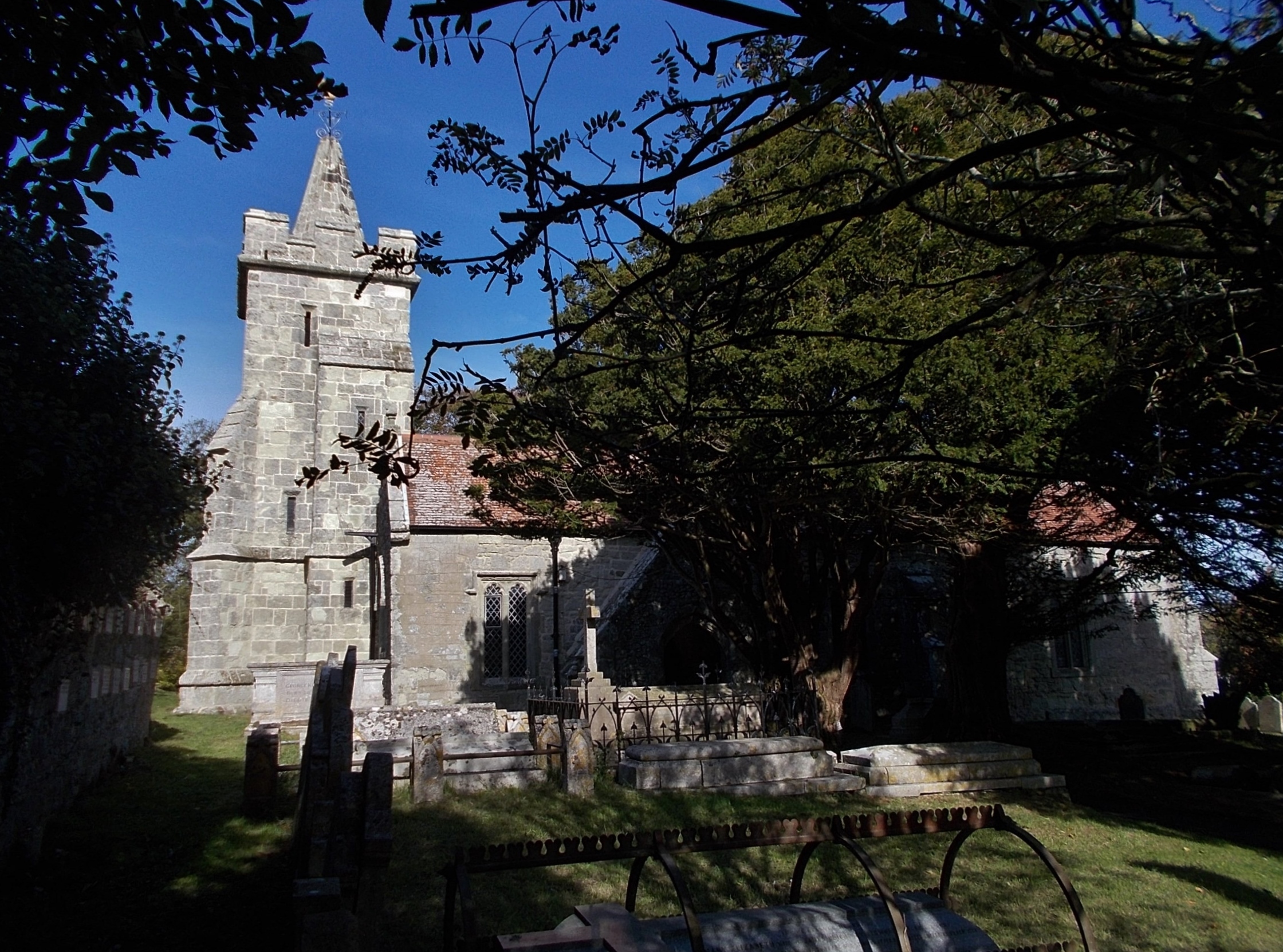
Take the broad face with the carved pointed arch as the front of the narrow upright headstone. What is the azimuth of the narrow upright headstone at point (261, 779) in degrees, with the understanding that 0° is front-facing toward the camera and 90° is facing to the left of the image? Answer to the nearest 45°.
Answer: approximately 0°

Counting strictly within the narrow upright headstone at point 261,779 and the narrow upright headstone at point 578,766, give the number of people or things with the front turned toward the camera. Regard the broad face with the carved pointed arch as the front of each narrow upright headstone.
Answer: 2

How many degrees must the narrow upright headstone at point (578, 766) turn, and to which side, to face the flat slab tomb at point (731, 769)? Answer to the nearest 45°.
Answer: approximately 90° to its left

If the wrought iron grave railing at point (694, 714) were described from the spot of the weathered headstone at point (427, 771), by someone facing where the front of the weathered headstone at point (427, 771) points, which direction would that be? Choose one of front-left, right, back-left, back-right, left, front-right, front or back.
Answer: back-left

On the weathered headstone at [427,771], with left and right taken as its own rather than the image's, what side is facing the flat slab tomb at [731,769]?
left

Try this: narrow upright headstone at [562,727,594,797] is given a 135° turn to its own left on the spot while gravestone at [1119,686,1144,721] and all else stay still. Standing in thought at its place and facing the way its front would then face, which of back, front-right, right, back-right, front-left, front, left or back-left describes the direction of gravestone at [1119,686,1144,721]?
front

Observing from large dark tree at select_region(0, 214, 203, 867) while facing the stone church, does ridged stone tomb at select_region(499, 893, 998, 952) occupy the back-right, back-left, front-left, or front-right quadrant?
back-right

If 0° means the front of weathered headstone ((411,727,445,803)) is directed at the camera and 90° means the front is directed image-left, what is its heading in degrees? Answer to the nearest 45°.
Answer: approximately 0°
